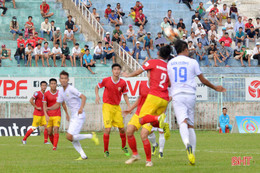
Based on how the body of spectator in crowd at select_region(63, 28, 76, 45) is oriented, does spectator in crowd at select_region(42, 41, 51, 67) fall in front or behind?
in front

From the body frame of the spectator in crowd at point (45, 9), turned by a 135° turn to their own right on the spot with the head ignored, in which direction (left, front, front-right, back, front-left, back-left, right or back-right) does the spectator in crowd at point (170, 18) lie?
back

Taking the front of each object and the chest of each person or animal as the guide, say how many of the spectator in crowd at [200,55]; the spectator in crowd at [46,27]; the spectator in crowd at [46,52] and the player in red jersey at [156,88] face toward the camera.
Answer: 3

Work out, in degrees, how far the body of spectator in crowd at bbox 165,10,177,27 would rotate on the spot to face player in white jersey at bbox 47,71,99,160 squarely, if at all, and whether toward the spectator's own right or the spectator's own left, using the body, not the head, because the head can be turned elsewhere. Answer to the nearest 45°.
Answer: approximately 45° to the spectator's own right

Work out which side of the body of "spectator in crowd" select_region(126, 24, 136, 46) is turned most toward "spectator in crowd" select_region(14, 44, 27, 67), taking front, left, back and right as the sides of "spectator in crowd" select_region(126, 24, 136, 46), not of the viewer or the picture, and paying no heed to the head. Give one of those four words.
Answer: right

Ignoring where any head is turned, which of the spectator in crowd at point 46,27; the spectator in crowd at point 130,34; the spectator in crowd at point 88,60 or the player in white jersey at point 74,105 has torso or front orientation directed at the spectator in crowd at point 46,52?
the spectator in crowd at point 46,27

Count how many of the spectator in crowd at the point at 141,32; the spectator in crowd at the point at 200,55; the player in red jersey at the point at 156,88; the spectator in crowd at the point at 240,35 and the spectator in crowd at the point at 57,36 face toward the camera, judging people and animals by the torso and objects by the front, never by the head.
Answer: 4

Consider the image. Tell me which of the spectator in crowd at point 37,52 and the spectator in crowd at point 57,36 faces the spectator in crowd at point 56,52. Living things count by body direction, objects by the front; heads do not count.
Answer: the spectator in crowd at point 57,36

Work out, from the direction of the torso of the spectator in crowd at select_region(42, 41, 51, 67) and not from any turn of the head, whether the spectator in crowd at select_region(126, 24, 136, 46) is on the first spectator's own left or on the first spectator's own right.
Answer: on the first spectator's own left
